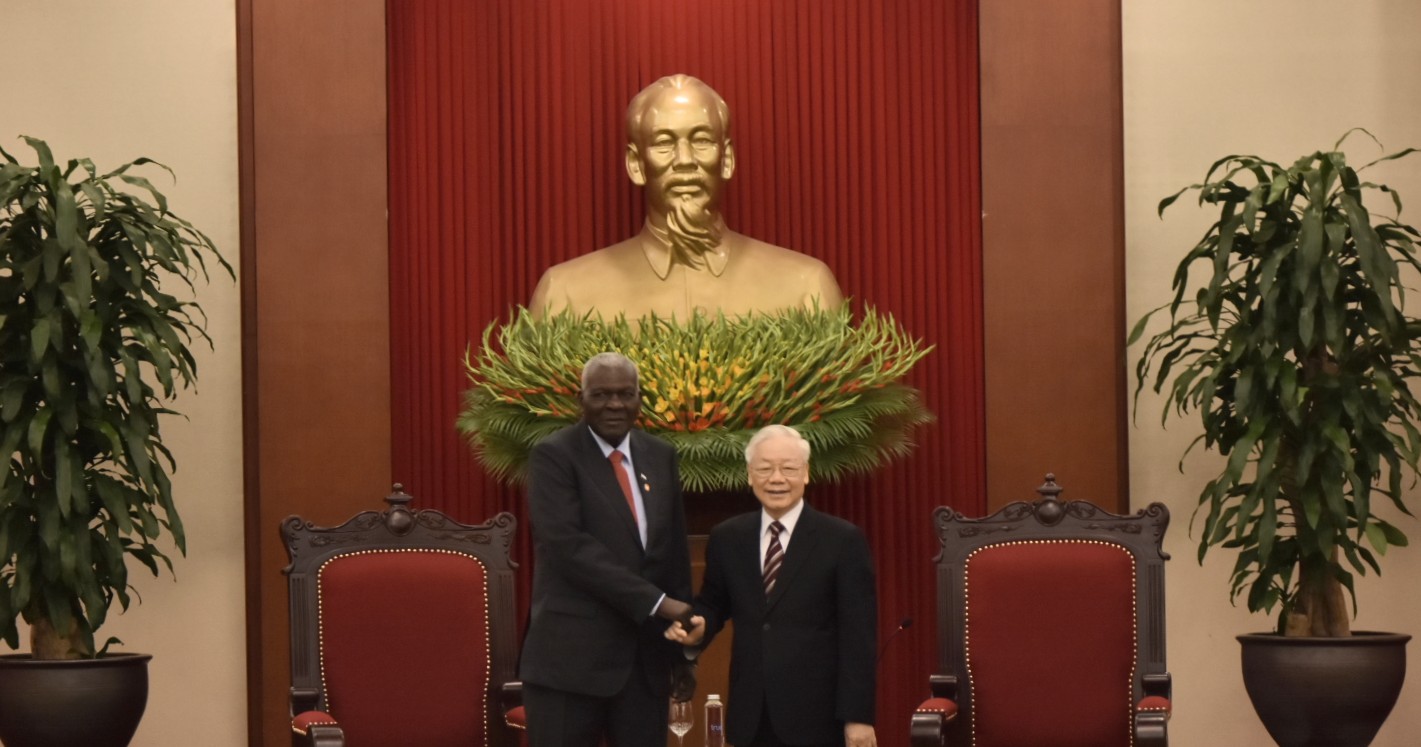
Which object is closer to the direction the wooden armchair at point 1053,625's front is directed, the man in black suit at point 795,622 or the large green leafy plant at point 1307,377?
the man in black suit

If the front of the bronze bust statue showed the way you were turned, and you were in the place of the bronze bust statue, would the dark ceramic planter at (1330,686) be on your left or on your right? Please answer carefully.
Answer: on your left

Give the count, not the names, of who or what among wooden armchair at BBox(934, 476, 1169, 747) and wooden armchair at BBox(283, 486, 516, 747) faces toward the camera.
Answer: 2

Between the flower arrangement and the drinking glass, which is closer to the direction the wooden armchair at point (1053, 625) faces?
the drinking glass

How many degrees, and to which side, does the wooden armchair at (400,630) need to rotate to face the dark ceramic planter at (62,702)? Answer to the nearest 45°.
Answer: approximately 135° to its right

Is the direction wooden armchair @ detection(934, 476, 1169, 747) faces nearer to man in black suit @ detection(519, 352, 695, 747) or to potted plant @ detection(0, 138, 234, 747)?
the man in black suit

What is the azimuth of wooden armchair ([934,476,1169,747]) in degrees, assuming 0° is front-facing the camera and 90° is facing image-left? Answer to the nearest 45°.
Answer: approximately 0°
